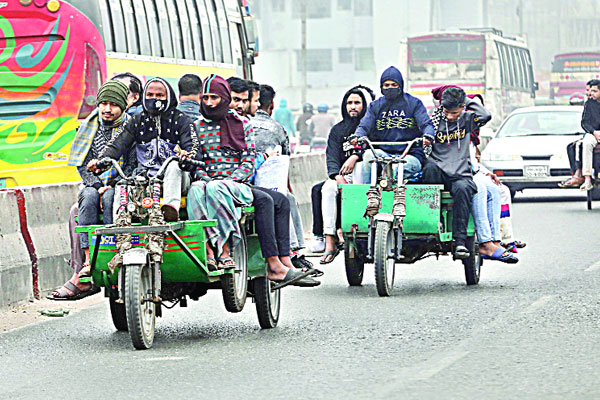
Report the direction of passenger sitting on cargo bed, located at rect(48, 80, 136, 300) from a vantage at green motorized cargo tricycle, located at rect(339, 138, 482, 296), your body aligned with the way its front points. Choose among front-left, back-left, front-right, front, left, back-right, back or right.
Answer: front-right

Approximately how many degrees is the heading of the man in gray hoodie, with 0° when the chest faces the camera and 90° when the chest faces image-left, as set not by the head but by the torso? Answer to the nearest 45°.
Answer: approximately 0°

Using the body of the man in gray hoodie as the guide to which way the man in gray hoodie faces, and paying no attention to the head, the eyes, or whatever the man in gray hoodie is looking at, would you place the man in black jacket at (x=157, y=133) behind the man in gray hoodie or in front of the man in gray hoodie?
in front

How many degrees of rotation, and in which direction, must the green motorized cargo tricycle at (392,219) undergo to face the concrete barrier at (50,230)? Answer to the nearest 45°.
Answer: approximately 90° to its right

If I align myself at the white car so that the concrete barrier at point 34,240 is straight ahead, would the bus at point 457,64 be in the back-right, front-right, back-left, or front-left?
back-right

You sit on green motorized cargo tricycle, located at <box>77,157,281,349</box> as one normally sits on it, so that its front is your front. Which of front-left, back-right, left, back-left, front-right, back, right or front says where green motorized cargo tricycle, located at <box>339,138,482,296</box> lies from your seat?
back

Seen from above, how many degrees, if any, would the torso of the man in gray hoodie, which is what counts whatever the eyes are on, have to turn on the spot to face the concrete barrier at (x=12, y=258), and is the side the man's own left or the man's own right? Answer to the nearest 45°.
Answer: approximately 90° to the man's own right
